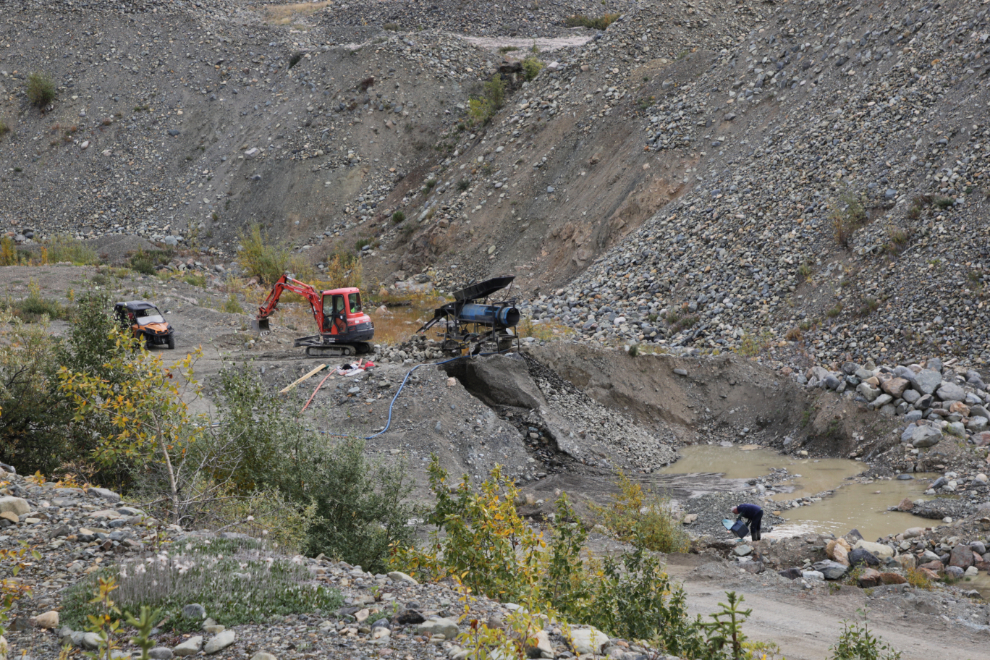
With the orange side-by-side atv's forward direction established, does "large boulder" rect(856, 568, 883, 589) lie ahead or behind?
ahead

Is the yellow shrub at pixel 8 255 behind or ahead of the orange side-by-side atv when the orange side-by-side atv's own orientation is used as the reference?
behind

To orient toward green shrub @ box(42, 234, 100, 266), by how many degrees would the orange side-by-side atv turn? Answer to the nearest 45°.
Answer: approximately 135° to its left

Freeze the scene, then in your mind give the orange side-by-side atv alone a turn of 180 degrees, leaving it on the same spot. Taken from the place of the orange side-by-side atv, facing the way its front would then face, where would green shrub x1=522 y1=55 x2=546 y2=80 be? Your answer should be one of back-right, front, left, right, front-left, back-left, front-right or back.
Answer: right

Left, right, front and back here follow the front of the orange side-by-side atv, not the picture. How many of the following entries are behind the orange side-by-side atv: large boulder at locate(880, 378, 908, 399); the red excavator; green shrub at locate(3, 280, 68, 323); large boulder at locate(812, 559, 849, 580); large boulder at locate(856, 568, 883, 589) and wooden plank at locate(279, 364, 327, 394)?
1

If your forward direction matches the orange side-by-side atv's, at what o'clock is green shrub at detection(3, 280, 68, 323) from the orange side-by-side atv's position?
The green shrub is roughly at 6 o'clock from the orange side-by-side atv.

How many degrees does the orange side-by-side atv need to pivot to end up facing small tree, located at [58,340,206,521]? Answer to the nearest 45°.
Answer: approximately 45° to its right

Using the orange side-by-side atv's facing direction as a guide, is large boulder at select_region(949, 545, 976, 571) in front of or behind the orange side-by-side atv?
in front

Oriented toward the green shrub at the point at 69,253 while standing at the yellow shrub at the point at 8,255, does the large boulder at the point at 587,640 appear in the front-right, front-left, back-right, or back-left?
front-right

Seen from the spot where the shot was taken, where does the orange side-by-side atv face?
facing the viewer and to the right of the viewer

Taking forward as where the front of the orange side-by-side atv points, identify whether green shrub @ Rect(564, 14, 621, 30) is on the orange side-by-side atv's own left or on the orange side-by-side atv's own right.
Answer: on the orange side-by-side atv's own left

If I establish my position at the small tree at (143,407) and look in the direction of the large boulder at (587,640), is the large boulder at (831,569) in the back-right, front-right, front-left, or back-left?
front-left

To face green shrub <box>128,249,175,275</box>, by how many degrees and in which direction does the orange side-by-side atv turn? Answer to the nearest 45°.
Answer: approximately 135° to its left

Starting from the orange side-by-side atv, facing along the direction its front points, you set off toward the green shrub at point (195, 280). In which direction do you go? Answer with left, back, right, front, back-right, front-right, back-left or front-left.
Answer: back-left

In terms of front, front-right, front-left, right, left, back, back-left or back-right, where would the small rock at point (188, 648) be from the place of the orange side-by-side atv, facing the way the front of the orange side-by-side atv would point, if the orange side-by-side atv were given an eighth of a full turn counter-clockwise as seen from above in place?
right

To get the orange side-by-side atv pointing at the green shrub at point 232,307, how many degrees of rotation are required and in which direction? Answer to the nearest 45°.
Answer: approximately 90° to its left

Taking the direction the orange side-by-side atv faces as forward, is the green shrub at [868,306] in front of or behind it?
in front

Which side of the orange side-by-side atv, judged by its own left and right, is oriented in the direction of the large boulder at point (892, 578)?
front

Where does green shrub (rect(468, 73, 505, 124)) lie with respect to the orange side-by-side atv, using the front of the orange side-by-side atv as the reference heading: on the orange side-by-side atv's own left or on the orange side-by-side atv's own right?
on the orange side-by-side atv's own left

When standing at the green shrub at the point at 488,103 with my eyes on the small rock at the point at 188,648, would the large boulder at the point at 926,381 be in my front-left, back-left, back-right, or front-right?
front-left

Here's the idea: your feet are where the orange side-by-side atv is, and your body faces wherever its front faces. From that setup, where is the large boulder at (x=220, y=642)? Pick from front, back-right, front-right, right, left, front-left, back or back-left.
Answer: front-right
